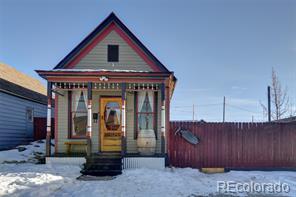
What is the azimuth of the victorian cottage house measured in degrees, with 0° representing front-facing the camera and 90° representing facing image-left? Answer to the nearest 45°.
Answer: approximately 0°

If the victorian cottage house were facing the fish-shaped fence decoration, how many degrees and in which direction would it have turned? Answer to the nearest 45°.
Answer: approximately 90° to its left

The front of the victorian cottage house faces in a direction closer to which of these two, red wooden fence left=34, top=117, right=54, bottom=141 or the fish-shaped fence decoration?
the fish-shaped fence decoration

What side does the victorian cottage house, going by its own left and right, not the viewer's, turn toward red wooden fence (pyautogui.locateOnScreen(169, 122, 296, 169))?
left

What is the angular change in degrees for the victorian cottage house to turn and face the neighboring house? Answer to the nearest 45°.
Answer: approximately 135° to its right

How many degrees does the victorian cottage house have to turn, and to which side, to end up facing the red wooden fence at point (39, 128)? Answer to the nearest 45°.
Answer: approximately 135° to its right

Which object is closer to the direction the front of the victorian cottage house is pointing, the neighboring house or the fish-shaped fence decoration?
the fish-shaped fence decoration
